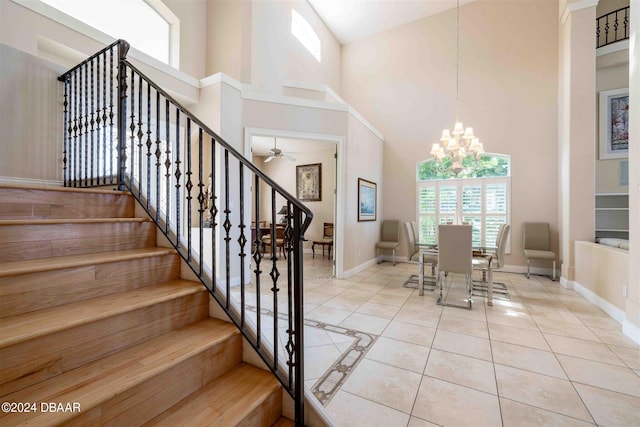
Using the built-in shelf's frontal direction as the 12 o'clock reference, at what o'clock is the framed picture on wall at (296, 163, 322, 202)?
The framed picture on wall is roughly at 2 o'clock from the built-in shelf.

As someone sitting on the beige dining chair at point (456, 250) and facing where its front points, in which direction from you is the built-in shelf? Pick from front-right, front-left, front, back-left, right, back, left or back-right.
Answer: front-right

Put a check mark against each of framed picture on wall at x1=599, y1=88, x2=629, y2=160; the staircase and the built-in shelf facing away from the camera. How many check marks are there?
0

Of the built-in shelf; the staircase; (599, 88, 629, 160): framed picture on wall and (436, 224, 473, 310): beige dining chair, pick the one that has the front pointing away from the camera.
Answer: the beige dining chair

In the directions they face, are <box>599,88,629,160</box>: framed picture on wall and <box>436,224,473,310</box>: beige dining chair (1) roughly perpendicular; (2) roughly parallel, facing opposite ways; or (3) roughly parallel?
roughly perpendicular

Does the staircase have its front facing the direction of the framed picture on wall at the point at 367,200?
no

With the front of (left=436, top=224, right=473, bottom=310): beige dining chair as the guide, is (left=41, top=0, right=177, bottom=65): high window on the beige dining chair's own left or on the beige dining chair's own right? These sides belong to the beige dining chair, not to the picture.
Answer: on the beige dining chair's own left

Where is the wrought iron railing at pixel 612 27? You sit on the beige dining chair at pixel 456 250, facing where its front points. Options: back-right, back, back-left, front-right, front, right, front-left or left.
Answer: front-right

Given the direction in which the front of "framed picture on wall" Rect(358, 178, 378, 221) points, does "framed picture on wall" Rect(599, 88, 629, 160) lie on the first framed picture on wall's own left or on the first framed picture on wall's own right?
on the first framed picture on wall's own left

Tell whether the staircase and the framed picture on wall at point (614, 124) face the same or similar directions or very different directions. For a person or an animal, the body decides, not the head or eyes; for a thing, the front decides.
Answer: very different directions

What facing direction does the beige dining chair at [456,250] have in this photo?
away from the camera

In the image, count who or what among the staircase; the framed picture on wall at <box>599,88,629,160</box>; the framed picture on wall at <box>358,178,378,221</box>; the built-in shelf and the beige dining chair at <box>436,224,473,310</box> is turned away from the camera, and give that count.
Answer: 1

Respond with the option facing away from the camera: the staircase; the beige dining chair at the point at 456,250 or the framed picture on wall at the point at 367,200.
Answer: the beige dining chair

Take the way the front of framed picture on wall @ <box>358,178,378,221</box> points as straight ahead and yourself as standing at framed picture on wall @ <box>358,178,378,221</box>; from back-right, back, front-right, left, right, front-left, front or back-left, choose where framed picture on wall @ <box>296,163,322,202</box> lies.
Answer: back

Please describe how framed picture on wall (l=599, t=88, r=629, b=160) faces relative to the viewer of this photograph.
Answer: facing the viewer and to the left of the viewer
